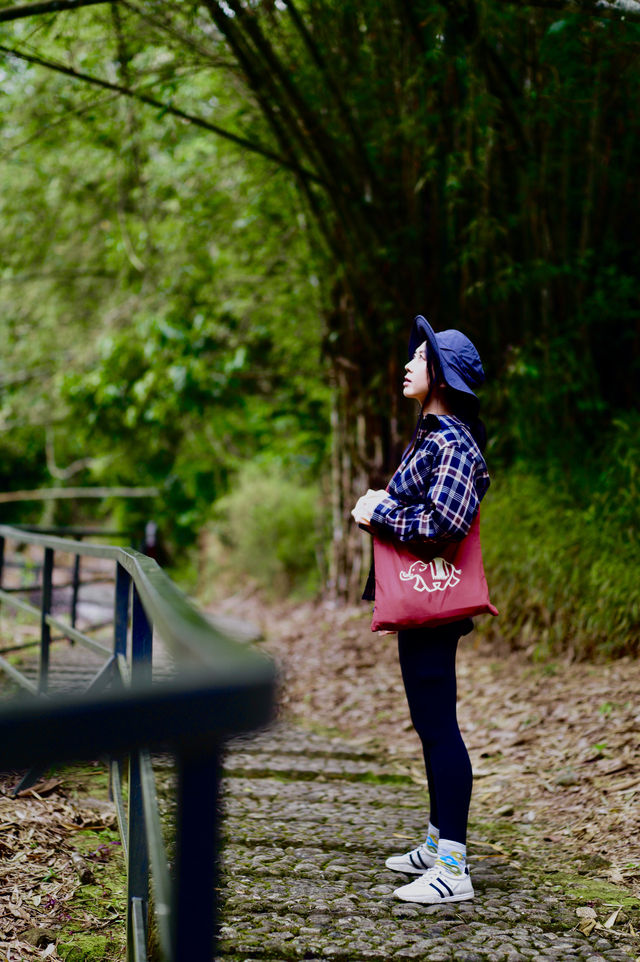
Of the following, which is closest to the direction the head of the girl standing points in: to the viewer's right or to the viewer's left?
to the viewer's left

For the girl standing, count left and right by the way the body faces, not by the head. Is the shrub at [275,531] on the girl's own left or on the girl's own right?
on the girl's own right

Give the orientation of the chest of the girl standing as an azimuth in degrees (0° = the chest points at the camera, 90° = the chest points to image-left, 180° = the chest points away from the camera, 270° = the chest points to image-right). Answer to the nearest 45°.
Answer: approximately 90°
